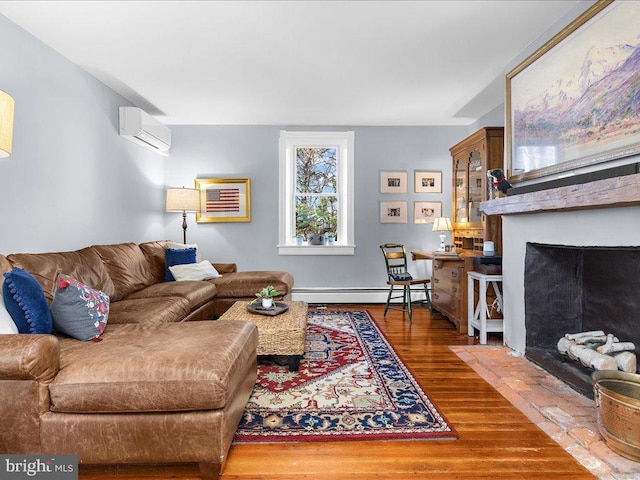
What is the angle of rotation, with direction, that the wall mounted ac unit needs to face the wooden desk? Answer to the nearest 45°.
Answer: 0° — it already faces it

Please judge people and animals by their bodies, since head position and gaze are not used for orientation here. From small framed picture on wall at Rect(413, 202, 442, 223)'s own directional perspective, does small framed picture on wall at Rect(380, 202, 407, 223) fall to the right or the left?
on its right

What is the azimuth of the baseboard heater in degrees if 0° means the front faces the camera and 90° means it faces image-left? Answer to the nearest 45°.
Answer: approximately 0°

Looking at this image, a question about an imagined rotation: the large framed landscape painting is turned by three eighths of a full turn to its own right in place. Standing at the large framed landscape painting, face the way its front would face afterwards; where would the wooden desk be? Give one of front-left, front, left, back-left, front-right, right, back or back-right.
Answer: front-left

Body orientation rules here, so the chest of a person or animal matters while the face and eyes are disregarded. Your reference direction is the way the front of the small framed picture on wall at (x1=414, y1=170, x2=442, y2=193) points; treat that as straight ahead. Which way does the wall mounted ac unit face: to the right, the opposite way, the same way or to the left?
to the left

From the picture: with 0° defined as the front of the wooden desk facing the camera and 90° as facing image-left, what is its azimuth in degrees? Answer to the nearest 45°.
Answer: approximately 45°

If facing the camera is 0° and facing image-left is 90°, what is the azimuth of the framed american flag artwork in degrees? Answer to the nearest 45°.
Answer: approximately 0°

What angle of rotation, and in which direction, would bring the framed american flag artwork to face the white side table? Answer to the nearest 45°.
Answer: approximately 45° to its left

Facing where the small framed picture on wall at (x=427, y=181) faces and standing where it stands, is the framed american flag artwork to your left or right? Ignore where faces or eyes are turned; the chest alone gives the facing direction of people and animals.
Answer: on your right

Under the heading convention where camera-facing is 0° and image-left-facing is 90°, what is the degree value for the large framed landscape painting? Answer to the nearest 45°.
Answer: approximately 45°

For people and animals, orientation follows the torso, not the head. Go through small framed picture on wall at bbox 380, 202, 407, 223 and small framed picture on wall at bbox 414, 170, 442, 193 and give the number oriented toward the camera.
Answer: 2

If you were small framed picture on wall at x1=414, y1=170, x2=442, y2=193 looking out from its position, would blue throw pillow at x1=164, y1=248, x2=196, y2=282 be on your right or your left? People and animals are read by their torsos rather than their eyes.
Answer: on your right

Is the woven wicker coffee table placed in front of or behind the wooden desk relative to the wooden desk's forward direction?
in front

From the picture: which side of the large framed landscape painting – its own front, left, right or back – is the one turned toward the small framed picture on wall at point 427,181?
right

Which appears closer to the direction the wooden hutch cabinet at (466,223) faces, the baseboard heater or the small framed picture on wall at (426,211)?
the baseboard heater

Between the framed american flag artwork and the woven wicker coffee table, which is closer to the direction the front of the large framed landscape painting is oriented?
the woven wicker coffee table
